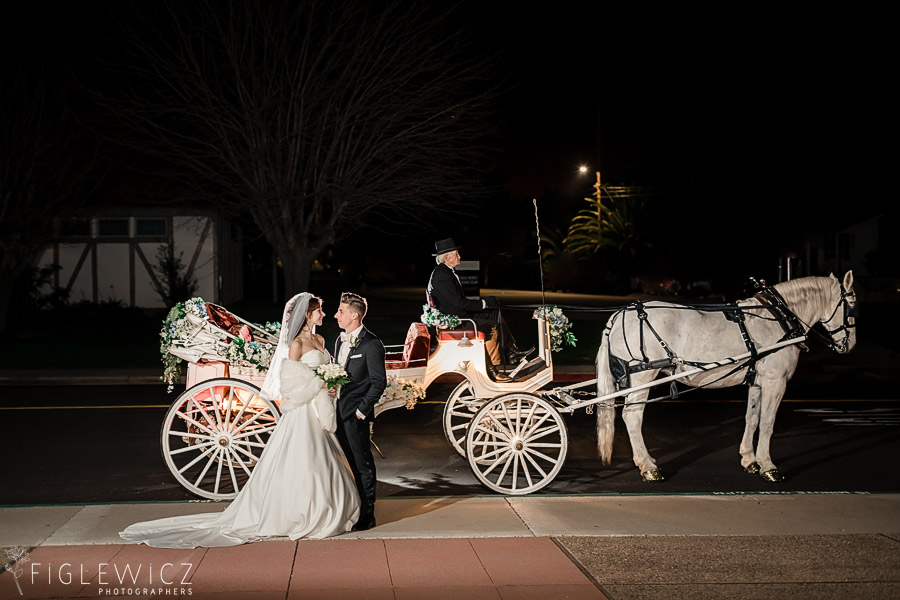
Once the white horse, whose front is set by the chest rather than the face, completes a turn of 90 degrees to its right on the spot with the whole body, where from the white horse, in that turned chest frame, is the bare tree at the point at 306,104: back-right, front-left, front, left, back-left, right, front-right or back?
back-right

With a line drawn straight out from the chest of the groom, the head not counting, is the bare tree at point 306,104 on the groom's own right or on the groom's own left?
on the groom's own right

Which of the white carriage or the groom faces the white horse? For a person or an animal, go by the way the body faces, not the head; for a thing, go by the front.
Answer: the white carriage

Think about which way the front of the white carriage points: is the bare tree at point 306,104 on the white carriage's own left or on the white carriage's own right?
on the white carriage's own left

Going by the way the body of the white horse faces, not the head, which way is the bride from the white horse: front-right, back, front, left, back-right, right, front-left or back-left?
back-right

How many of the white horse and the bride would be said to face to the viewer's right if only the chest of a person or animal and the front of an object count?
2

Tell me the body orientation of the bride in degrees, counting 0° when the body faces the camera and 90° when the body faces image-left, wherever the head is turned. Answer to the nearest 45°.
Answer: approximately 270°

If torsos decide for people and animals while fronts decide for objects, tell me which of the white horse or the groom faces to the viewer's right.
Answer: the white horse

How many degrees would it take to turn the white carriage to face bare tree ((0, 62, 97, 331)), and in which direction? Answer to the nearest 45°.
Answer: approximately 135° to its left

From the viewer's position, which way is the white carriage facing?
facing to the right of the viewer

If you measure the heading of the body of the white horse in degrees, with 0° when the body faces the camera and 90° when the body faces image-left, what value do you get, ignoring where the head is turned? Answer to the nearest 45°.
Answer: approximately 270°

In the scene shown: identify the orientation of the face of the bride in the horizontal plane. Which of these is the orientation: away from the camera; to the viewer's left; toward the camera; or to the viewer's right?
to the viewer's right
